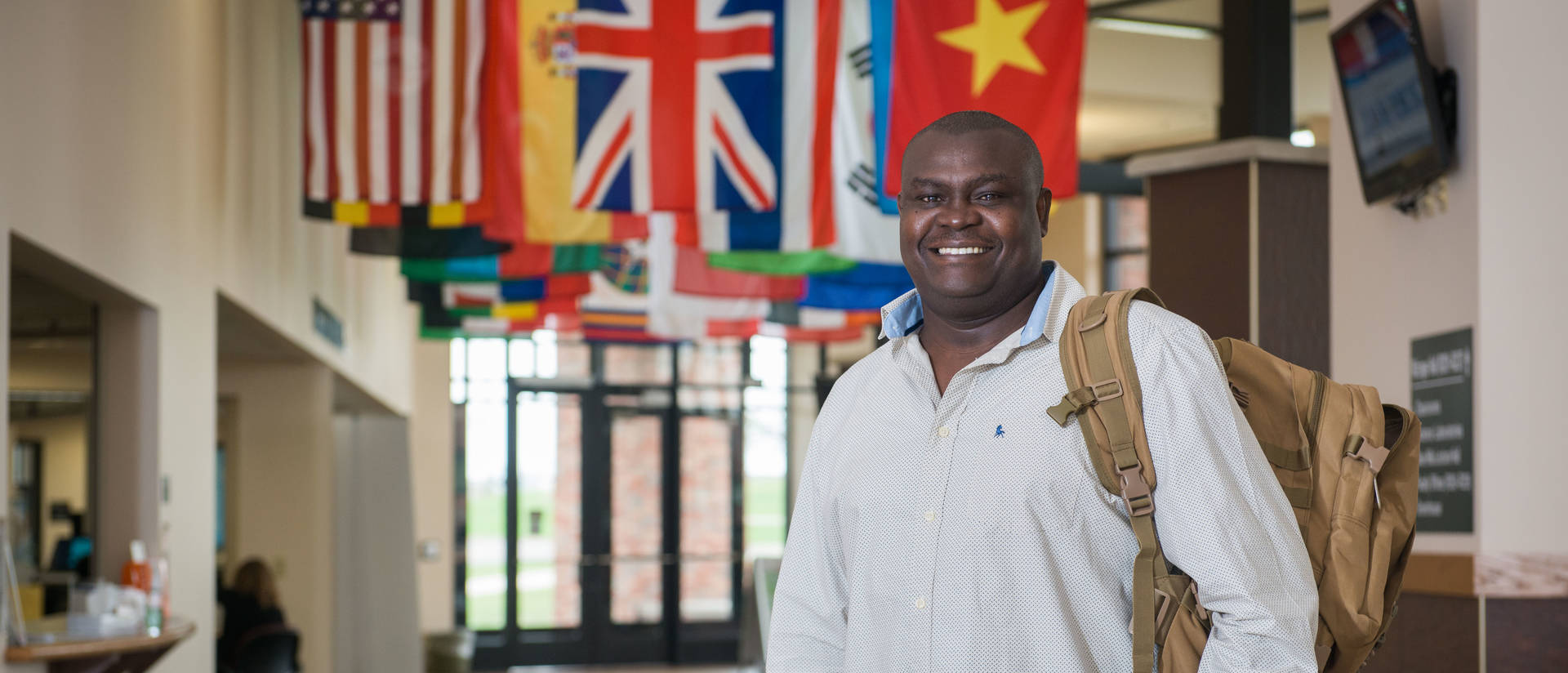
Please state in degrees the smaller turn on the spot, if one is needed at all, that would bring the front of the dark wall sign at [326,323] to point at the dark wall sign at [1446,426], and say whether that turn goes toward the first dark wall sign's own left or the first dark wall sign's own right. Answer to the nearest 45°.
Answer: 0° — it already faces it

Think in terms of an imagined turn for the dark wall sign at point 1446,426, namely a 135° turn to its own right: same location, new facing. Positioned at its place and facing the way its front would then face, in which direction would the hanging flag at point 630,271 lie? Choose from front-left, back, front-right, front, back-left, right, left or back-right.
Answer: front-left

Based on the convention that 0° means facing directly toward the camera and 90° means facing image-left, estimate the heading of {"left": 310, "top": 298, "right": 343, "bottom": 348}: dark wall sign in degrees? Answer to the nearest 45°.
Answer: approximately 315°

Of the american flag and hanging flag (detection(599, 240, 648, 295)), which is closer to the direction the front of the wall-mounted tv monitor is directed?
the american flag

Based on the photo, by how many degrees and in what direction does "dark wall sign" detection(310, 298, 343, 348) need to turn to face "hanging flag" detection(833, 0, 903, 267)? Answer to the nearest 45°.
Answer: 0° — it already faces it

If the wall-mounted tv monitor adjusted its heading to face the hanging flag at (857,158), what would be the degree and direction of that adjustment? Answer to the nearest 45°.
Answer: approximately 90° to its right

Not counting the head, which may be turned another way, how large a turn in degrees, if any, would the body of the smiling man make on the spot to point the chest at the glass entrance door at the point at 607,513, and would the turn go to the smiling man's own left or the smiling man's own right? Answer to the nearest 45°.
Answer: approximately 135° to the smiling man's own right

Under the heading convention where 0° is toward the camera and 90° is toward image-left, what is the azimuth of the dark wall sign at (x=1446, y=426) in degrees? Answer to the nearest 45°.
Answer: approximately 45°
